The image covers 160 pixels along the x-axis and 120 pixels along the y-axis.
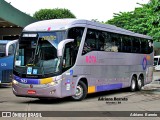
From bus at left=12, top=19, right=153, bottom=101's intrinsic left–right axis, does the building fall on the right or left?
on its right

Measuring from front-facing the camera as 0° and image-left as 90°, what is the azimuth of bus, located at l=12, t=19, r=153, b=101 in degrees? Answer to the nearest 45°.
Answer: approximately 45°

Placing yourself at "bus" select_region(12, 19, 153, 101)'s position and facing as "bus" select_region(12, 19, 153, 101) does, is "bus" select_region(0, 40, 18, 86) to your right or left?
on your right
